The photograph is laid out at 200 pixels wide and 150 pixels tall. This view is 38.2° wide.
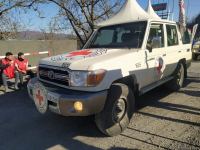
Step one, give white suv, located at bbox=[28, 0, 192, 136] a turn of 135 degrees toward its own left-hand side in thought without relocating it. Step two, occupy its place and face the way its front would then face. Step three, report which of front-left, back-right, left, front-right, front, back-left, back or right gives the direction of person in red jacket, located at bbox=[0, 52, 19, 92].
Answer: back-left

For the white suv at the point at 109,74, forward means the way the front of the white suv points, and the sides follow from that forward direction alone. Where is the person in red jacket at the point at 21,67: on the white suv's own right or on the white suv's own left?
on the white suv's own right

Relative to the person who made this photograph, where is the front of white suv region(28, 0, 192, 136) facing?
facing the viewer and to the left of the viewer
